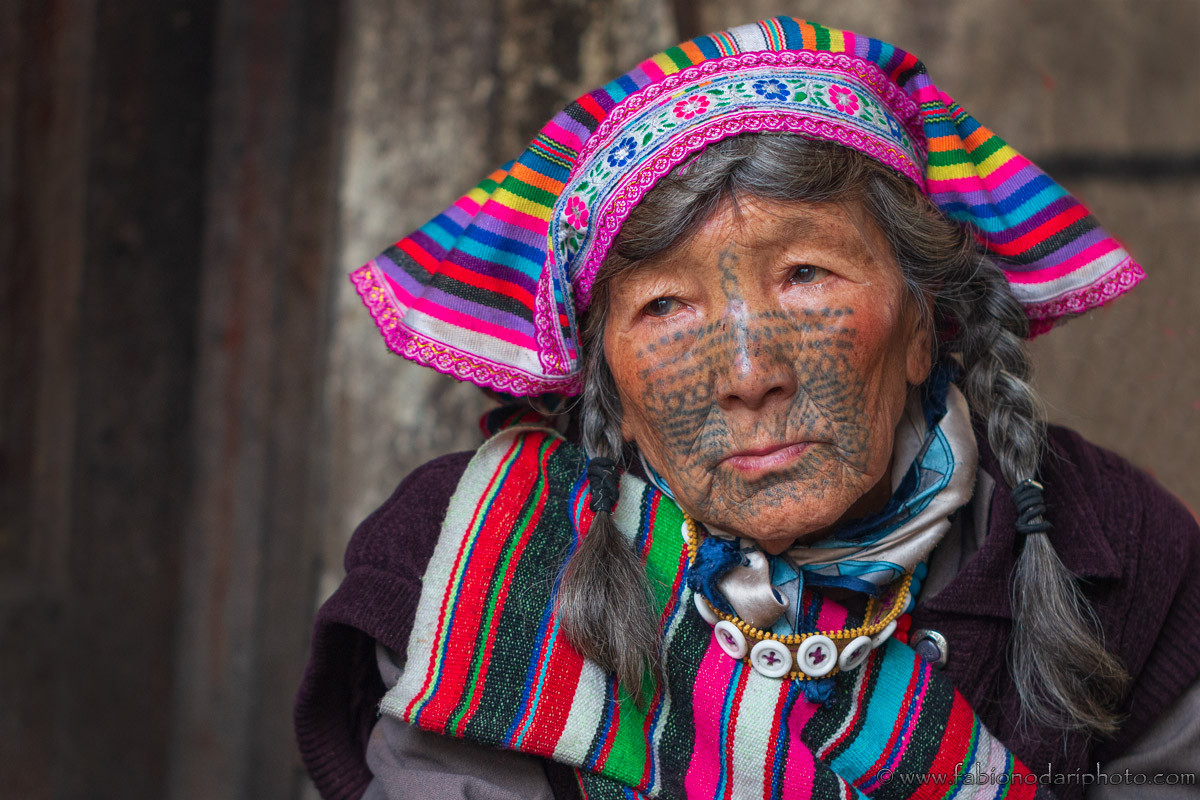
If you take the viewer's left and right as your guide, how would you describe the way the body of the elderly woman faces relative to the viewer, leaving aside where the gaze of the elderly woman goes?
facing the viewer

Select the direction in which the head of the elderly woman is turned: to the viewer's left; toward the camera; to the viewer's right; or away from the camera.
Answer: toward the camera
